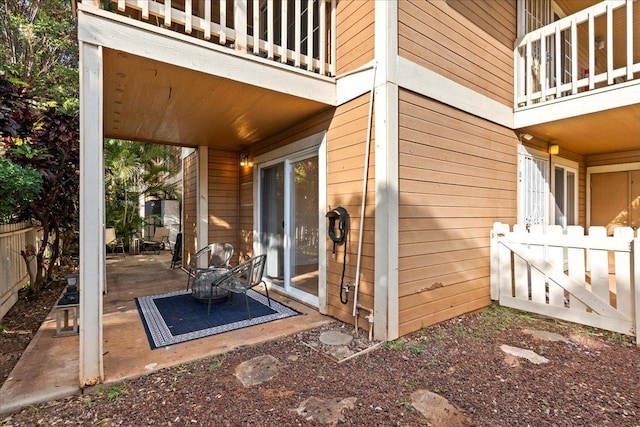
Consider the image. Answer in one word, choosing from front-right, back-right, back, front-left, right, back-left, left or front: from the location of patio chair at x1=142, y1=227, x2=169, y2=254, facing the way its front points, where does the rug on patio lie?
front-left

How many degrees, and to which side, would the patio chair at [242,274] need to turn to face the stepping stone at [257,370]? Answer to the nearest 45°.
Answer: approximately 45° to its left

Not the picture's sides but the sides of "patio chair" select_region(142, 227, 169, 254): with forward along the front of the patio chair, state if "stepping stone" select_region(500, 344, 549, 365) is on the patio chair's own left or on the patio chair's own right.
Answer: on the patio chair's own left

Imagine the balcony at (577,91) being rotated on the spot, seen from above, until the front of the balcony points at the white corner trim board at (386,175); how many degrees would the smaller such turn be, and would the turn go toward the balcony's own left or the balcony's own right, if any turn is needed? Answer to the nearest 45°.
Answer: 0° — it already faces it

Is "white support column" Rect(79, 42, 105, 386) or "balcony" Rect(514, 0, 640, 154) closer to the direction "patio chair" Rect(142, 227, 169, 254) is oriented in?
the white support column

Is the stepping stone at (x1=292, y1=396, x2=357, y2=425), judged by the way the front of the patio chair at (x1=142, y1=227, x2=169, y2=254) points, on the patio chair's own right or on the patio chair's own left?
on the patio chair's own left
